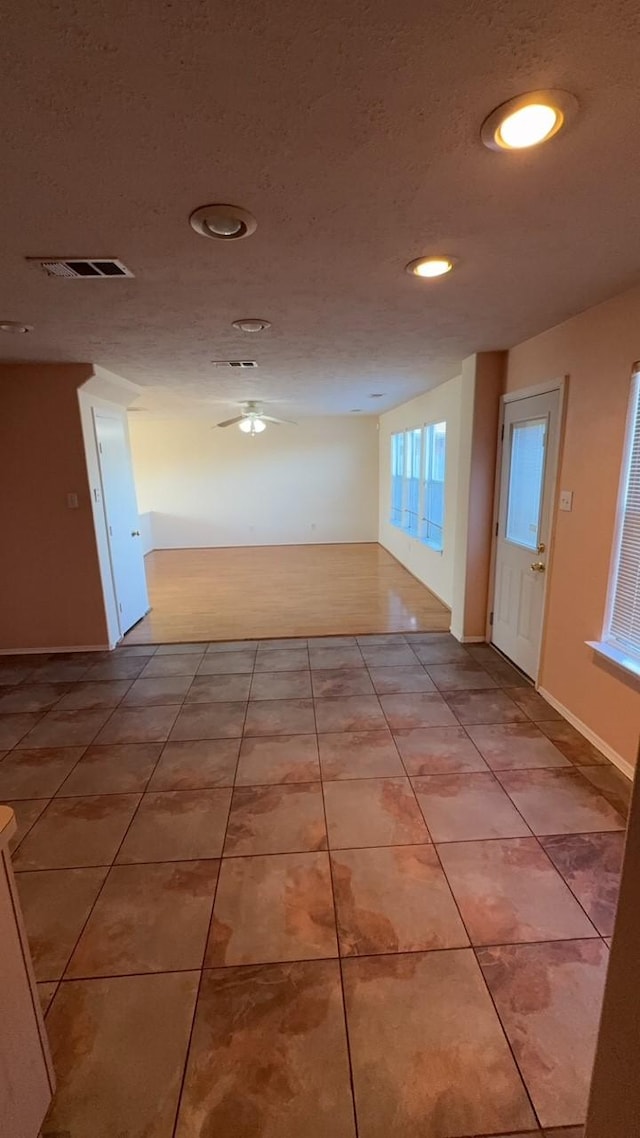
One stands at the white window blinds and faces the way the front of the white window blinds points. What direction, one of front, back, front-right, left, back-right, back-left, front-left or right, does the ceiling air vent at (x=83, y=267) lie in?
front-left

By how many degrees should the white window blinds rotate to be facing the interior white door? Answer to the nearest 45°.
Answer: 0° — it already faces it

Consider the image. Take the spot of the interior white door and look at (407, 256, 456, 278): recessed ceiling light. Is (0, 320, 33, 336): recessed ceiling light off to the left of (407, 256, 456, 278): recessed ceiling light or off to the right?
right

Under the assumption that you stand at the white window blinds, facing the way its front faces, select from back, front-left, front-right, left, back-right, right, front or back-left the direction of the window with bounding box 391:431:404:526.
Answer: front-right

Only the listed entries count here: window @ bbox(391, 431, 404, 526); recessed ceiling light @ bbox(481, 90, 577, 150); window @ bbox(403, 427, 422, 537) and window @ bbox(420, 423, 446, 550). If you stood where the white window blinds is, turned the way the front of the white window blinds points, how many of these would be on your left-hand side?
1

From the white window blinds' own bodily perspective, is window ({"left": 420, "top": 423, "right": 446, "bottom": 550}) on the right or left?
on its right

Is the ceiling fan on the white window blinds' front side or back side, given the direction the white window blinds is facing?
on the front side

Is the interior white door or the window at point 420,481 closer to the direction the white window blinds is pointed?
the interior white door

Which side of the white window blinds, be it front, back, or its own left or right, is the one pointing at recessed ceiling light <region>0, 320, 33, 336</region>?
front

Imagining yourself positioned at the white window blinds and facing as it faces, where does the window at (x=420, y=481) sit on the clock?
The window is roughly at 2 o'clock from the white window blinds.

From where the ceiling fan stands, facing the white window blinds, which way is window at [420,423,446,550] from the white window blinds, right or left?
left

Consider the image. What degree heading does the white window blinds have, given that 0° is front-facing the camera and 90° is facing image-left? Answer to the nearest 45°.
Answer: approximately 90°

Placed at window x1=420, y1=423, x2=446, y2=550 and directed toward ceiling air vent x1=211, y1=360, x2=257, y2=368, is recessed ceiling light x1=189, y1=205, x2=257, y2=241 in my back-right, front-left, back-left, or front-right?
front-left
